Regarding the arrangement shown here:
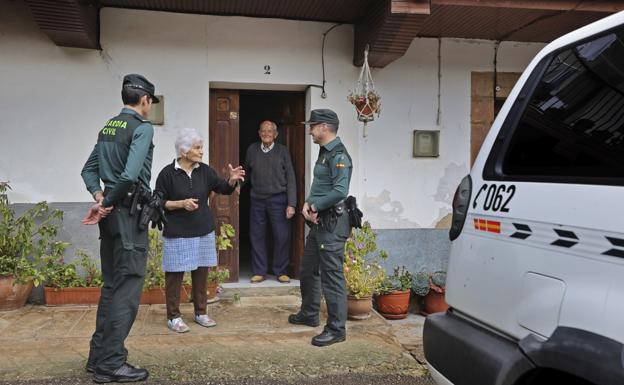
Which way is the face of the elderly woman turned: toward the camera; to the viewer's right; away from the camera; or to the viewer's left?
to the viewer's right

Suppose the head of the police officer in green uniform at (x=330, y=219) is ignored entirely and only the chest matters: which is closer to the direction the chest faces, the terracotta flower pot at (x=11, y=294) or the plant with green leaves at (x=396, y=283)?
the terracotta flower pot

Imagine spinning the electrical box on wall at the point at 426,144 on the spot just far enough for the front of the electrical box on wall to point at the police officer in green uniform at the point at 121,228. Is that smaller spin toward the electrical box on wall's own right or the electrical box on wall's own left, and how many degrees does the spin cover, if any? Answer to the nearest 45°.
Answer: approximately 45° to the electrical box on wall's own right

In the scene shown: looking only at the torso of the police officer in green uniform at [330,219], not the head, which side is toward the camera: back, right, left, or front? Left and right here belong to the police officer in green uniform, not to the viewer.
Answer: left

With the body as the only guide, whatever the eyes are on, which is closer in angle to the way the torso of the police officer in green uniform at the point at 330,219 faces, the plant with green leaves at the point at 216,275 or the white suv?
the plant with green leaves

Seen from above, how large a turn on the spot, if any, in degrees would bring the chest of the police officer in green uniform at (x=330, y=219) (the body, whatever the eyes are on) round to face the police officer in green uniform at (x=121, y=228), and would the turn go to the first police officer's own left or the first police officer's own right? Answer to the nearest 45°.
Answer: approximately 45° to the first police officer's own left

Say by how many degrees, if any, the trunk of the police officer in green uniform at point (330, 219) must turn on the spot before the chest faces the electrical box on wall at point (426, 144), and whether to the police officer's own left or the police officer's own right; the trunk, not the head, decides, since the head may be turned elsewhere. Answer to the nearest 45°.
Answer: approximately 135° to the police officer's own right

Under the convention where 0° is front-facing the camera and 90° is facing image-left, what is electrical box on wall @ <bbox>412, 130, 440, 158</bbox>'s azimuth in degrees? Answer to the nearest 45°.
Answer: approximately 0°

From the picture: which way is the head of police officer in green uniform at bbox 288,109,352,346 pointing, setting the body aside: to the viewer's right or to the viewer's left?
to the viewer's left

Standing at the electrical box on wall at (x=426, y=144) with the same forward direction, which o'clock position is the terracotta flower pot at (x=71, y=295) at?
The terracotta flower pot is roughly at 2 o'clock from the electrical box on wall.

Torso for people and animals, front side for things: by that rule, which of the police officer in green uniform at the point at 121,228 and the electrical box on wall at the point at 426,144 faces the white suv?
the electrical box on wall

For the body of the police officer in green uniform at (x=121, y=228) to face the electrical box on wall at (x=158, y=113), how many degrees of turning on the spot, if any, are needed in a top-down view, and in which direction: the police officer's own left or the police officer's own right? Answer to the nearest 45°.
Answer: approximately 45° to the police officer's own left

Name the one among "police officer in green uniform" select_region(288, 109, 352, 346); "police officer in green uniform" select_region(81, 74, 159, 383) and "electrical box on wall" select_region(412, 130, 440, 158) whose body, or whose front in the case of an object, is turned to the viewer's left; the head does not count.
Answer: "police officer in green uniform" select_region(288, 109, 352, 346)
